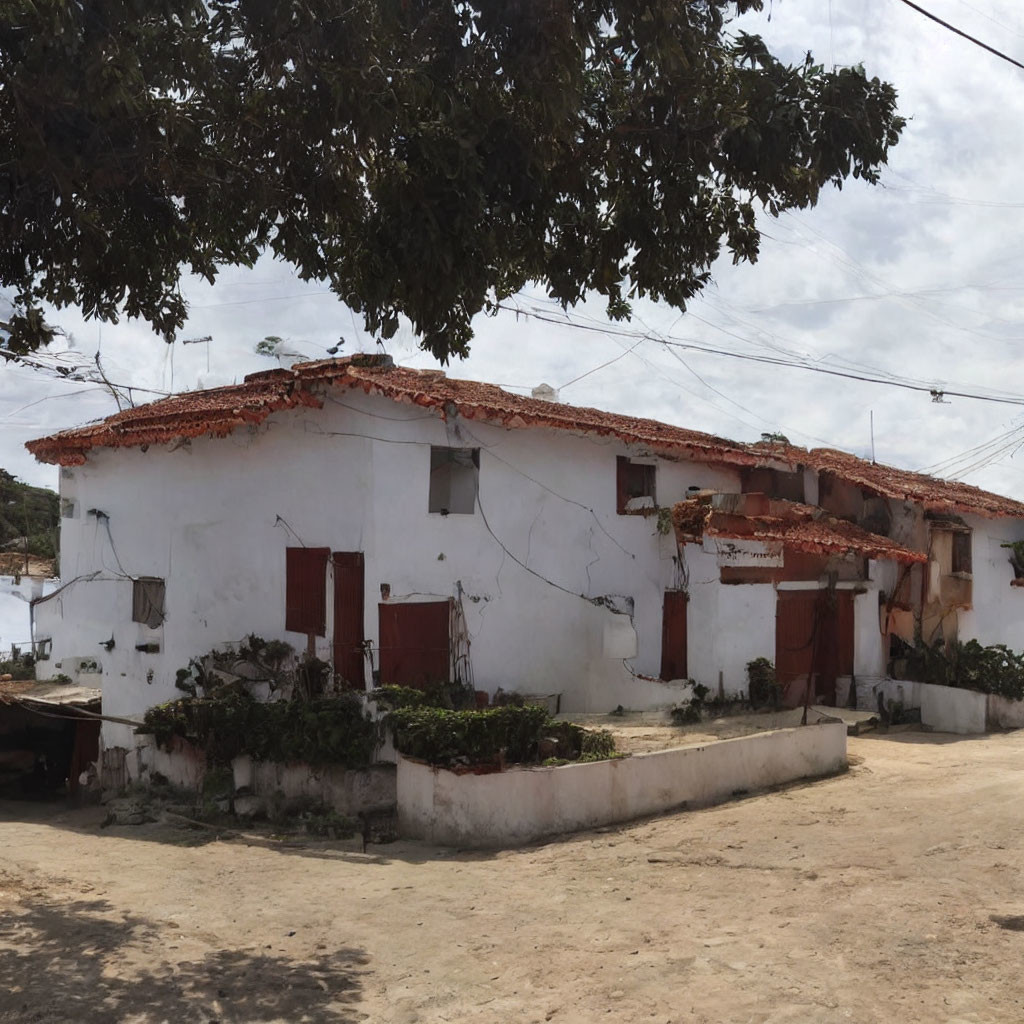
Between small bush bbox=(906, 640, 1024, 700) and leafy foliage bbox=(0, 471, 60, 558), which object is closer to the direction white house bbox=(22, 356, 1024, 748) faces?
the small bush

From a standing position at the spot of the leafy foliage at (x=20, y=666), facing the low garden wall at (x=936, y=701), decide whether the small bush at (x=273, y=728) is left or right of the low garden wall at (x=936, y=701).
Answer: right

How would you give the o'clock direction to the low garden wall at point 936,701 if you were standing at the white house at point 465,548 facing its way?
The low garden wall is roughly at 10 o'clock from the white house.

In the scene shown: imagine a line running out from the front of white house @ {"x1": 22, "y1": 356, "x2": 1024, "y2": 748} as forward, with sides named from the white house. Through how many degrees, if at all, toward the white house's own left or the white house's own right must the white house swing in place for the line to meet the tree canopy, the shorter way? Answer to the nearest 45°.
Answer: approximately 45° to the white house's own right

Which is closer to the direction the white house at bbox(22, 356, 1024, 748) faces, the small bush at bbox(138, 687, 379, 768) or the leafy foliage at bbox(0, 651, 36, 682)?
the small bush

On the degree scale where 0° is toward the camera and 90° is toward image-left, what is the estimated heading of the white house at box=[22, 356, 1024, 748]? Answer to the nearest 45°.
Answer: approximately 315°
